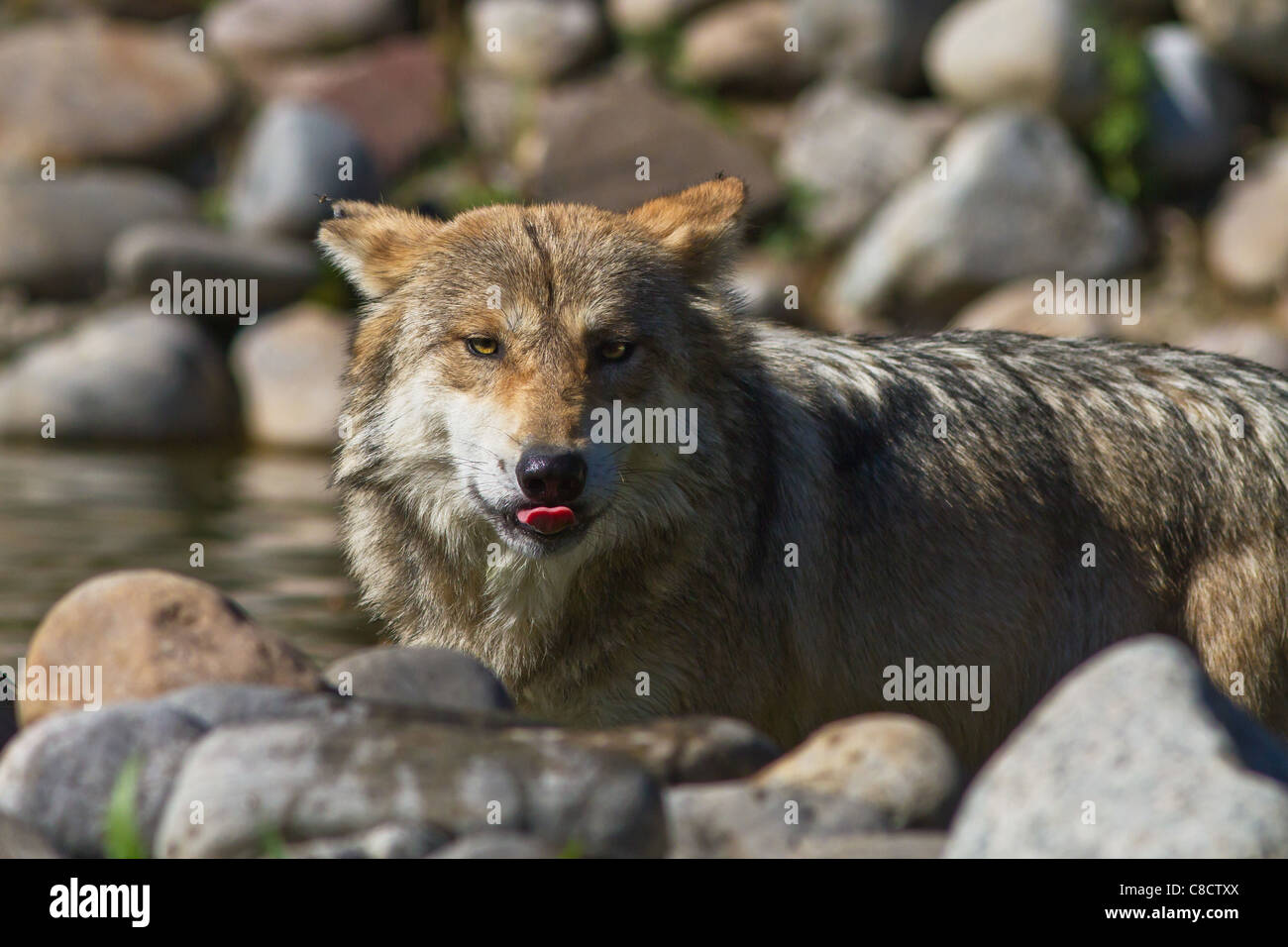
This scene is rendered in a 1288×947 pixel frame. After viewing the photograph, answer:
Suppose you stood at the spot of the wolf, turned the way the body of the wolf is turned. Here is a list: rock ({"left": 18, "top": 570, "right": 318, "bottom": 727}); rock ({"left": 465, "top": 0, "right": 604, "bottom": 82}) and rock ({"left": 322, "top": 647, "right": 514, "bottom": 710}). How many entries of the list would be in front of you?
2

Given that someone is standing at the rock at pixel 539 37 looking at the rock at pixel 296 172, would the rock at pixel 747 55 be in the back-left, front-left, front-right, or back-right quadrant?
back-left

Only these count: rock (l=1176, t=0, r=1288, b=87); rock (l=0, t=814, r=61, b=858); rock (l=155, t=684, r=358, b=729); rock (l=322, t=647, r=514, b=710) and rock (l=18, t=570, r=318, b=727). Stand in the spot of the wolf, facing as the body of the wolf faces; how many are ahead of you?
4

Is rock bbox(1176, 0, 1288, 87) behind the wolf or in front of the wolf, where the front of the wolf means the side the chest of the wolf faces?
behind

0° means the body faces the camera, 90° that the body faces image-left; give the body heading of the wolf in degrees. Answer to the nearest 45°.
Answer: approximately 45°

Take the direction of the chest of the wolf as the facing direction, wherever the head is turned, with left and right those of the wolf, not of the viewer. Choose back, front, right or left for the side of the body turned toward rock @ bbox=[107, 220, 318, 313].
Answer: right

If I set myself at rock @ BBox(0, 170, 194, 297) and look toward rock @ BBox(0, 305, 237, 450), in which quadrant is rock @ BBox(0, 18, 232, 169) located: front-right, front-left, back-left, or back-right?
back-left

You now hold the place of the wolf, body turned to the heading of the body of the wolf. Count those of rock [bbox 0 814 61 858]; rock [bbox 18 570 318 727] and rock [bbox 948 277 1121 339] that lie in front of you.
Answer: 2

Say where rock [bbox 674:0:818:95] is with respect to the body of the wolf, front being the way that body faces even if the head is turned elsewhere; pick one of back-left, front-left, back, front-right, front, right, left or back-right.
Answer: back-right

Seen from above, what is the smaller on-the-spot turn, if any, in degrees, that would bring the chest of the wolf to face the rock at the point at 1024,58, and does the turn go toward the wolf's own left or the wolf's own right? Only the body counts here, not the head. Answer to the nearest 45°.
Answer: approximately 135° to the wolf's own right

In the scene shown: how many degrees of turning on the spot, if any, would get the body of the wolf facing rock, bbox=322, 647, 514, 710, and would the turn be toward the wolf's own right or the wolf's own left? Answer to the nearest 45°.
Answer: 0° — it already faces it

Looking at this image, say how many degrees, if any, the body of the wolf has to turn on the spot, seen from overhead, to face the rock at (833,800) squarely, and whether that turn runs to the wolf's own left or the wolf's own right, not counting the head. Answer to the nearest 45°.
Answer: approximately 45° to the wolf's own left

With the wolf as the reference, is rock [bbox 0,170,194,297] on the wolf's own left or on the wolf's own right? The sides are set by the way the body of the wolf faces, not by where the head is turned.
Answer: on the wolf's own right

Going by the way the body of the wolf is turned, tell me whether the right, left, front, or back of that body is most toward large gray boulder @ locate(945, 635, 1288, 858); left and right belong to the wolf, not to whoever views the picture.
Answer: left

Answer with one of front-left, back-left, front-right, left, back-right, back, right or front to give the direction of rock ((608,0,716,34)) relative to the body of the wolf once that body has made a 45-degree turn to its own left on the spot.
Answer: back

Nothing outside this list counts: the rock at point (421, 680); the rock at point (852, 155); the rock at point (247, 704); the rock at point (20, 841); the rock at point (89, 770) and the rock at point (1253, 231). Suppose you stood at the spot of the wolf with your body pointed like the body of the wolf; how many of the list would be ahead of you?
4

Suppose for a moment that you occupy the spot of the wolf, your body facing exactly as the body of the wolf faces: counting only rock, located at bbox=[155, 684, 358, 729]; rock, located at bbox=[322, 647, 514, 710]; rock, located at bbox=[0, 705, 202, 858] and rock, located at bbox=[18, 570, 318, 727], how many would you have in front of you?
4
